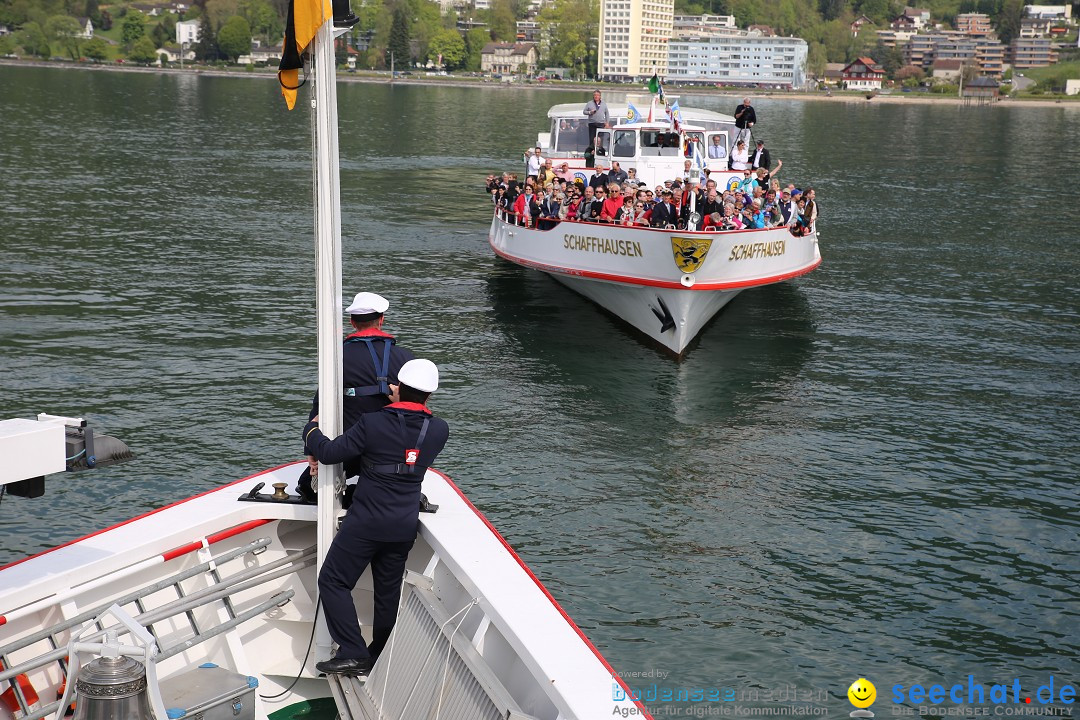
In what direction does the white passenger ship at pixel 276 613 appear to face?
away from the camera

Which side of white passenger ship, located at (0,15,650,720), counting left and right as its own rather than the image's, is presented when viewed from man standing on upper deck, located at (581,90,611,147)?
front

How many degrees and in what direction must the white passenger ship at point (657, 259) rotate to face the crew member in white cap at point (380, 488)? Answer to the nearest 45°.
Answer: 0° — it already faces them

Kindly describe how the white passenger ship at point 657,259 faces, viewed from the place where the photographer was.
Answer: facing the viewer

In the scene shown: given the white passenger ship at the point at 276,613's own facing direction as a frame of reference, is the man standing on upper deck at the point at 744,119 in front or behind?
in front

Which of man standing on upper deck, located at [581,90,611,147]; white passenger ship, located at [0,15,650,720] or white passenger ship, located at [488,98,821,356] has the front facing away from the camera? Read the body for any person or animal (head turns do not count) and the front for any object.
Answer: white passenger ship, located at [0,15,650,720]

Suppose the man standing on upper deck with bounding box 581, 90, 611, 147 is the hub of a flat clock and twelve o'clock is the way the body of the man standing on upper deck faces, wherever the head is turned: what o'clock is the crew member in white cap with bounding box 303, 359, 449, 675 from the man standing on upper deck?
The crew member in white cap is roughly at 12 o'clock from the man standing on upper deck.

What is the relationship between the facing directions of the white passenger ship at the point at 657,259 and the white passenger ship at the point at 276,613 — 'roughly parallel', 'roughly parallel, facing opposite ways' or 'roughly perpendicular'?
roughly parallel, facing opposite ways

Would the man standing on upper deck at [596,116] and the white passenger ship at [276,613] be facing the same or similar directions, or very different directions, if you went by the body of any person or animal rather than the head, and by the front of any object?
very different directions

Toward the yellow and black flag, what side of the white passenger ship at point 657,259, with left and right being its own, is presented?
front

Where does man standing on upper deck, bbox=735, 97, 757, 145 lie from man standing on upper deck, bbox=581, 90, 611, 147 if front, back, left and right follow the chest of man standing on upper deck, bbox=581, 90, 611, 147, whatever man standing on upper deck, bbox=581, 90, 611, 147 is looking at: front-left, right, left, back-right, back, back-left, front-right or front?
left
